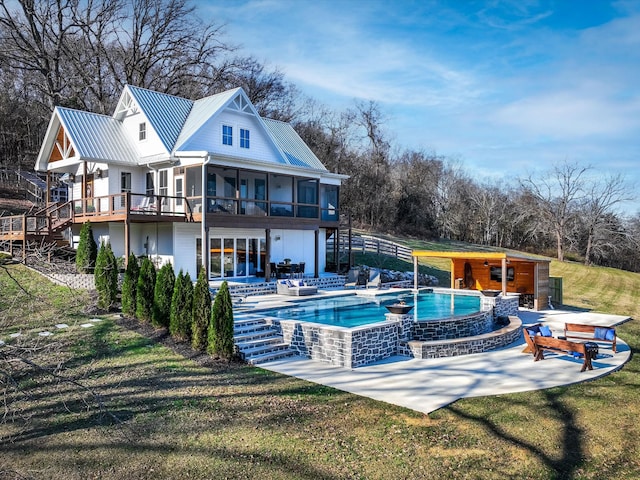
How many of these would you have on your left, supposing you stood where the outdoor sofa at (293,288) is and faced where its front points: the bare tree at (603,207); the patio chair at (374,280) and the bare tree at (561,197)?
3

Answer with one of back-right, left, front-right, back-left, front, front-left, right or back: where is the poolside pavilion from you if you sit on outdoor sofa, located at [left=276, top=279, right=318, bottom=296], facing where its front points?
front-left

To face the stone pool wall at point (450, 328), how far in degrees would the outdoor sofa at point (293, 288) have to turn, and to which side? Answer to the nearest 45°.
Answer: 0° — it already faces it

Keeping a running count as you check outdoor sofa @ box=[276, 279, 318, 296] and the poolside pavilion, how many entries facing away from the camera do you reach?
0

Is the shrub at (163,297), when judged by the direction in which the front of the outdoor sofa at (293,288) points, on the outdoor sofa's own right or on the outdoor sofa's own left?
on the outdoor sofa's own right

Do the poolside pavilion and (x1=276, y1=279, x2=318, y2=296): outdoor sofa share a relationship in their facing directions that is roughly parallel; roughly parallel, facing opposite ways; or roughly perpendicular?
roughly perpendicular

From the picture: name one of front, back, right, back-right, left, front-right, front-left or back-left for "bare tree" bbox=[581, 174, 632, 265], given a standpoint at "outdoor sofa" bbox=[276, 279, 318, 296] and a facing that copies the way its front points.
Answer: left

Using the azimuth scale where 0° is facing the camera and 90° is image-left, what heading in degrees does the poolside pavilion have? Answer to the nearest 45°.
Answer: approximately 45°

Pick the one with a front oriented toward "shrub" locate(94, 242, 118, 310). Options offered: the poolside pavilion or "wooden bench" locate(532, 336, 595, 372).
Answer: the poolside pavilion

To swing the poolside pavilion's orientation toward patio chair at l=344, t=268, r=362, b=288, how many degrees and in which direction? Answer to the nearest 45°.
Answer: approximately 45° to its right
